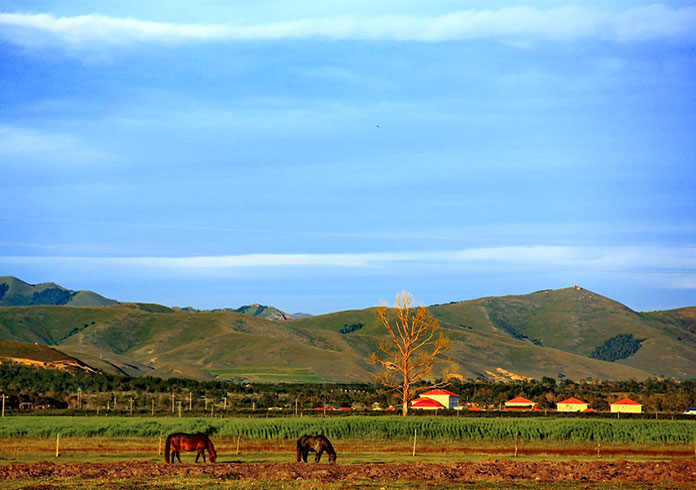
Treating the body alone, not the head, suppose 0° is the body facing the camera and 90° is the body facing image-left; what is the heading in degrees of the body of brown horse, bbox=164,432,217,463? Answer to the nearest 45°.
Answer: approximately 270°

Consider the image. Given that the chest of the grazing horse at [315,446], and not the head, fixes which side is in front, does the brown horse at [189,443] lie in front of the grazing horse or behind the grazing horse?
behind

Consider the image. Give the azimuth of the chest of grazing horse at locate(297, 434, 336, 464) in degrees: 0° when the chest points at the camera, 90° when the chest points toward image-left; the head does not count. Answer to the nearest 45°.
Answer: approximately 270°

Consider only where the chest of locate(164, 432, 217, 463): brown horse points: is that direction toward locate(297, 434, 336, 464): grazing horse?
yes
